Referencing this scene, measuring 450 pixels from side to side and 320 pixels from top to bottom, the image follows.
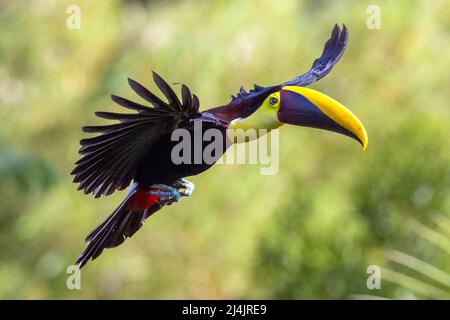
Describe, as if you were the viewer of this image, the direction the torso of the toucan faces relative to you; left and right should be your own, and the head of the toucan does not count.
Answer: facing to the right of the viewer
